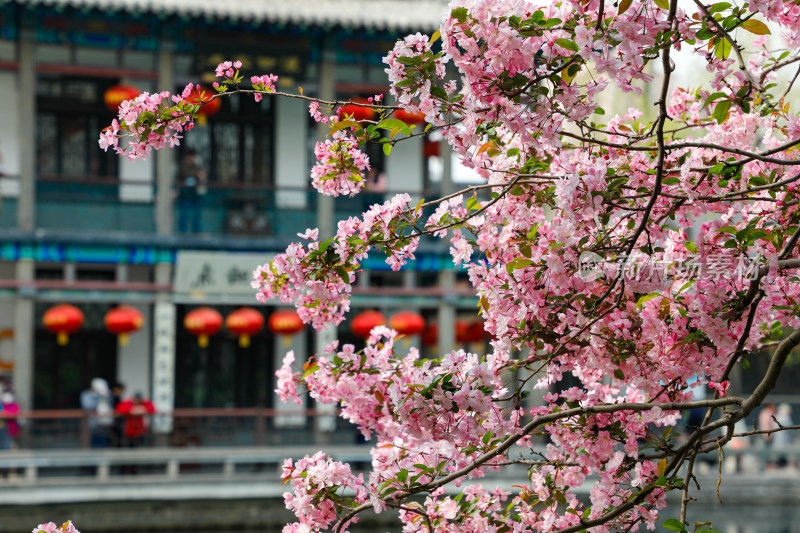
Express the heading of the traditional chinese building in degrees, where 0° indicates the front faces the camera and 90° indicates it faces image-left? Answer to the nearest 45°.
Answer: approximately 0°

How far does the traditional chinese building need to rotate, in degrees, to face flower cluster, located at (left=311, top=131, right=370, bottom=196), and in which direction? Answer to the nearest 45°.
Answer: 0° — it already faces it

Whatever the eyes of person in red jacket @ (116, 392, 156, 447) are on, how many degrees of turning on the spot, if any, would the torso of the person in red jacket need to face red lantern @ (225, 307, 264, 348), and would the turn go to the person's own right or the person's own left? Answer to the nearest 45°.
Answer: approximately 135° to the person's own left

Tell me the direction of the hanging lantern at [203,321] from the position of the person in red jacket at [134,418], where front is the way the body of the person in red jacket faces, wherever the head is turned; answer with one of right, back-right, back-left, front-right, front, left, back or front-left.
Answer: back-left

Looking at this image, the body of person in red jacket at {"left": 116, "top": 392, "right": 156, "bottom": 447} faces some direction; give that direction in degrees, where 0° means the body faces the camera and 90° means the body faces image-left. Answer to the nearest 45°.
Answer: approximately 0°

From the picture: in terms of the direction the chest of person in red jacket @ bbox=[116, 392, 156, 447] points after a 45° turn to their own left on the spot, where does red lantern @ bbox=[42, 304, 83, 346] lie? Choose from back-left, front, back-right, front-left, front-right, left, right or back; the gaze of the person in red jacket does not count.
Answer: back

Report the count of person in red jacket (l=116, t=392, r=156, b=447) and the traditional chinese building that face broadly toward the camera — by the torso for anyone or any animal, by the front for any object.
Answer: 2
